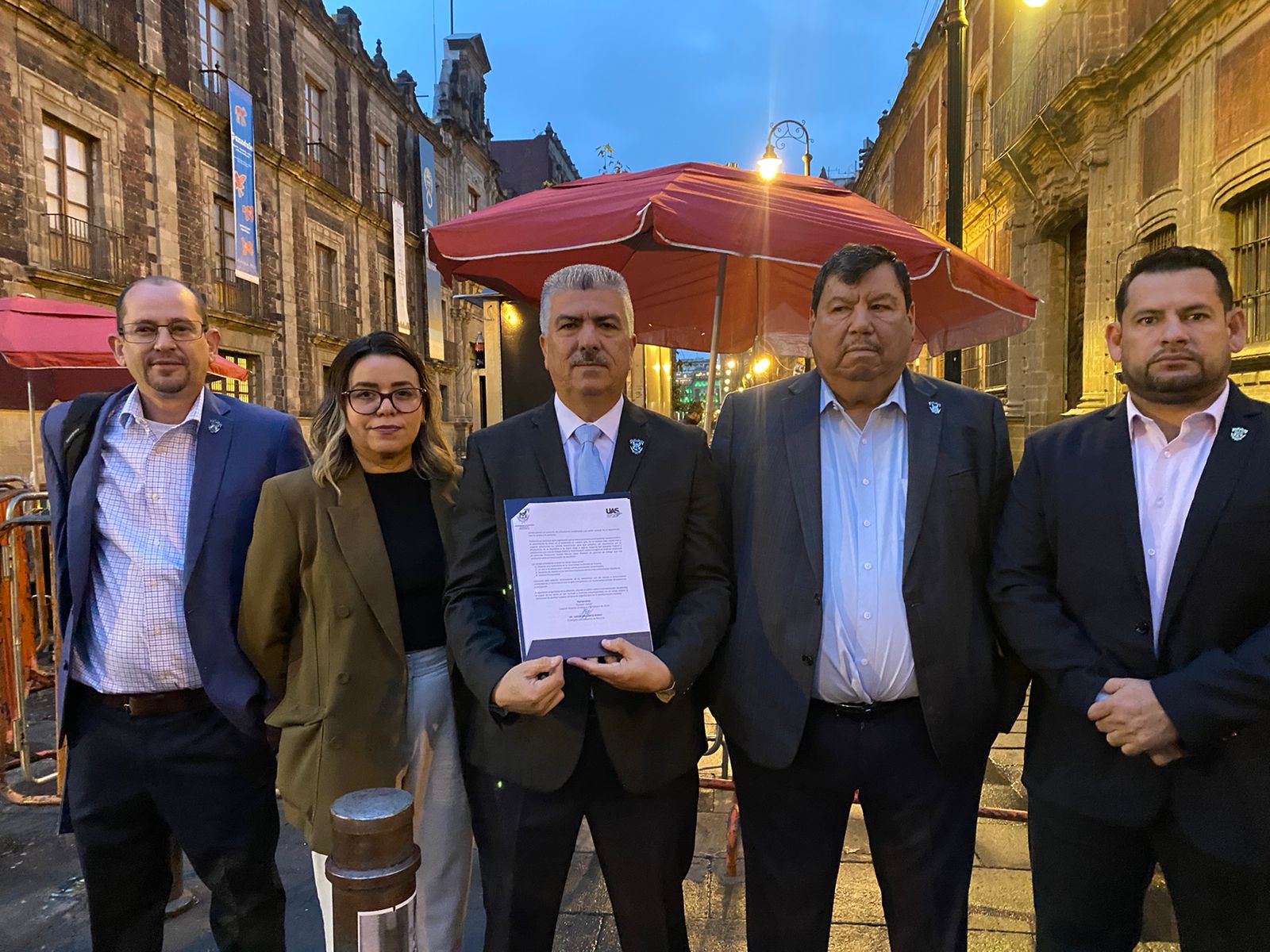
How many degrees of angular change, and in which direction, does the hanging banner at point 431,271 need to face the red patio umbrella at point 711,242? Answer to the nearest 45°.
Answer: approximately 45° to its right

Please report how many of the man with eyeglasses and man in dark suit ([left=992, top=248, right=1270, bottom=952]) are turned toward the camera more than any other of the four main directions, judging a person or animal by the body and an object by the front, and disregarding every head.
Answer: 2

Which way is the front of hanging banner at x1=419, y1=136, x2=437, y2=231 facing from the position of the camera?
facing the viewer and to the right of the viewer

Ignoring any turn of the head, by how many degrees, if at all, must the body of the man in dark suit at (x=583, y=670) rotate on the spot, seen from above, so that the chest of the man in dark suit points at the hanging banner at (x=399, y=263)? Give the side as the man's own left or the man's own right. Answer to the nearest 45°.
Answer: approximately 180°

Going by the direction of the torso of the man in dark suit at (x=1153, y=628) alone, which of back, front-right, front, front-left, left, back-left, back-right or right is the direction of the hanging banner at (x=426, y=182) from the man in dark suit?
back-right

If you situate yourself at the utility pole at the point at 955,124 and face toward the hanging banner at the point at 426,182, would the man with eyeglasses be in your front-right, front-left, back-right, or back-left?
back-left

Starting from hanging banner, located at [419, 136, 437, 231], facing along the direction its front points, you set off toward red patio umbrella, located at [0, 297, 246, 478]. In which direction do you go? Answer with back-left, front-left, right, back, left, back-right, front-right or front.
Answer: front-right

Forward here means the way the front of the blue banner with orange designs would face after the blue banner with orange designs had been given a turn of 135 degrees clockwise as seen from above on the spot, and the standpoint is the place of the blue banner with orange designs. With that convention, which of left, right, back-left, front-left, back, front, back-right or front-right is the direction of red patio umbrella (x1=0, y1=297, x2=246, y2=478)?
left

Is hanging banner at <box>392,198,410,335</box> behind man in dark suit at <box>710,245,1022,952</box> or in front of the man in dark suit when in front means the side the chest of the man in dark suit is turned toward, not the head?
behind

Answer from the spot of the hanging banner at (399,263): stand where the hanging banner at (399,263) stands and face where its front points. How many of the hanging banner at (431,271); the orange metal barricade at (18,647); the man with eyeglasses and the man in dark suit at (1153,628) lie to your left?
1

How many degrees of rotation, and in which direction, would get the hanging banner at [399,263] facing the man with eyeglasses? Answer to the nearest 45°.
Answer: approximately 45° to its right

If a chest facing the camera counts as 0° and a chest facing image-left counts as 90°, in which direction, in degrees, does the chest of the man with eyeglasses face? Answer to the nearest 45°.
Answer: approximately 0°

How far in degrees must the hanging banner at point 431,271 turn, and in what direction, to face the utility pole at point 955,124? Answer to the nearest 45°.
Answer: approximately 45° to its right

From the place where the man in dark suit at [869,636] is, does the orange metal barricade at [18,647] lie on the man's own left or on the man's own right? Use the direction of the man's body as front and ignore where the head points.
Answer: on the man's own right

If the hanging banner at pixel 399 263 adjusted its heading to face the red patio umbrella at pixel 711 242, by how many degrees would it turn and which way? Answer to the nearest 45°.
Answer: approximately 45° to its right

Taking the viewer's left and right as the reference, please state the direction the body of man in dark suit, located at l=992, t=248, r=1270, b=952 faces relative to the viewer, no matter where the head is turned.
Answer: facing the viewer
